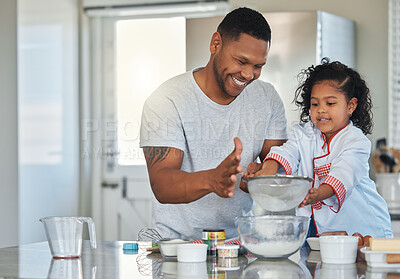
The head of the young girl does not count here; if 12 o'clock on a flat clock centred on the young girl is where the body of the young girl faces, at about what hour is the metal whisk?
The metal whisk is roughly at 1 o'clock from the young girl.

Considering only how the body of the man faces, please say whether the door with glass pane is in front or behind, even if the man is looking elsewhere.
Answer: behind

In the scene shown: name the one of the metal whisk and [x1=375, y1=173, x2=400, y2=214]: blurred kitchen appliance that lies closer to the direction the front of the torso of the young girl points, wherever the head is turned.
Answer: the metal whisk

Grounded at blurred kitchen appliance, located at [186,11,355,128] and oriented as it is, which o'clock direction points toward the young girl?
The young girl is roughly at 12 o'clock from the blurred kitchen appliance.

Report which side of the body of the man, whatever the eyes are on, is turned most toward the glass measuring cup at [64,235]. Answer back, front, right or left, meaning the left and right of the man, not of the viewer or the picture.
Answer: right
